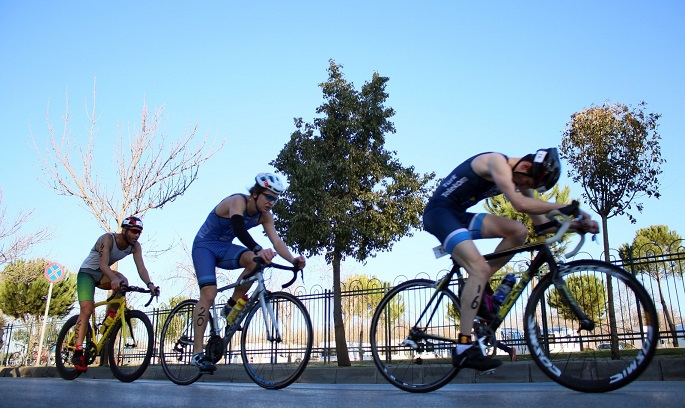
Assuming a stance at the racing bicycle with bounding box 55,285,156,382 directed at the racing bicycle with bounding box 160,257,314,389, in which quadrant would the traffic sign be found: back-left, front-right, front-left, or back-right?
back-left

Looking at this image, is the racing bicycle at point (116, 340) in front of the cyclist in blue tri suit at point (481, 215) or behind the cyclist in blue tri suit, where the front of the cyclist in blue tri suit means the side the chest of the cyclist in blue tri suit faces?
behind

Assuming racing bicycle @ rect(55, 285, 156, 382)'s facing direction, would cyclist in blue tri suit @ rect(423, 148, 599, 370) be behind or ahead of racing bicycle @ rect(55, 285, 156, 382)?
ahead

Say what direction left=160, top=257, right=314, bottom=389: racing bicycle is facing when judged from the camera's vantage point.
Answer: facing the viewer and to the right of the viewer

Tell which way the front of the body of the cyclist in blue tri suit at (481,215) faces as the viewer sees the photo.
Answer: to the viewer's right

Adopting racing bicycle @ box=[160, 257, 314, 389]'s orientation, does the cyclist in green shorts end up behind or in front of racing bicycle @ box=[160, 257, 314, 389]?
behind

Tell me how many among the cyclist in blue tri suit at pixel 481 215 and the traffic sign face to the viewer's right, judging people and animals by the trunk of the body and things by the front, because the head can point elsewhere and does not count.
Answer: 1

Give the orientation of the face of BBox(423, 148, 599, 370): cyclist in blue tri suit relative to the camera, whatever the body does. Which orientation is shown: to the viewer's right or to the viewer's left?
to the viewer's right

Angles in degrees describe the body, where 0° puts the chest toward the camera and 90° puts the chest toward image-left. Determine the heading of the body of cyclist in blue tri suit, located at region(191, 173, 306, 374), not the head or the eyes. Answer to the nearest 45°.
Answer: approximately 315°

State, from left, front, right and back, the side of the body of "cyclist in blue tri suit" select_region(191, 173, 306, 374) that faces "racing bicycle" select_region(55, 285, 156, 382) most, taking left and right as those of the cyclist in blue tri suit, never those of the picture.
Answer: back

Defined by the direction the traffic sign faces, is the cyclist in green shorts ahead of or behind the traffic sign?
ahead

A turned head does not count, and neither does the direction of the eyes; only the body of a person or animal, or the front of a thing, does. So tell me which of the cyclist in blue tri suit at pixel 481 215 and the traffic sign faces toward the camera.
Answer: the traffic sign

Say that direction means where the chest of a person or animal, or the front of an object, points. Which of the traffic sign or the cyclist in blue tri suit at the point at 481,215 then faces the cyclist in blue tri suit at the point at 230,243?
the traffic sign

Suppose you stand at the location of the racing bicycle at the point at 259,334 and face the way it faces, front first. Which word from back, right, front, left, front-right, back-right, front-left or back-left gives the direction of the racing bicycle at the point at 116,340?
back

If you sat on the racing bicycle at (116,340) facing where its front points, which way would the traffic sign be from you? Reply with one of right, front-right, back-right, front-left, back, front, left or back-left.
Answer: back-left

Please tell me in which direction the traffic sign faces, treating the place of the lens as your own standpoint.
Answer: facing the viewer

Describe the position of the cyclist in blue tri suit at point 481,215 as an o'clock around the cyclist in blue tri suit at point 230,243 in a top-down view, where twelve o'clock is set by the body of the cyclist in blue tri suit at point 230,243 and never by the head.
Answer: the cyclist in blue tri suit at point 481,215 is roughly at 12 o'clock from the cyclist in blue tri suit at point 230,243.

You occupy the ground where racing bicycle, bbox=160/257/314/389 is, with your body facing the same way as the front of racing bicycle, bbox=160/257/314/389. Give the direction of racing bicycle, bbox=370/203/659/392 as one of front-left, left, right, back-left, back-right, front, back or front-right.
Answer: front

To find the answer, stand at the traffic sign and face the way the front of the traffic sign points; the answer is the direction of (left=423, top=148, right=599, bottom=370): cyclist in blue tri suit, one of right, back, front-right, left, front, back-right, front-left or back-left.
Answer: front
